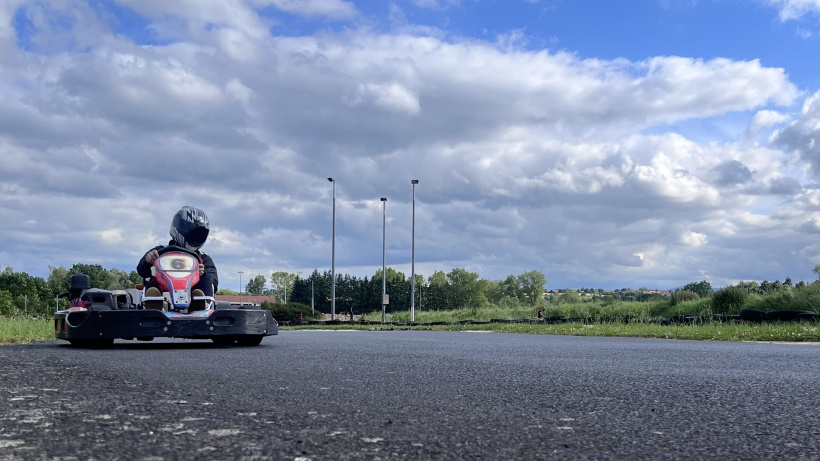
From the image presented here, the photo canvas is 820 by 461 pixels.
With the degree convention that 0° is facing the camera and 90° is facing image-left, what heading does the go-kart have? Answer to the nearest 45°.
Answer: approximately 315°

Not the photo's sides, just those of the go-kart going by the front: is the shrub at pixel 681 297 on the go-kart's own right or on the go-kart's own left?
on the go-kart's own left

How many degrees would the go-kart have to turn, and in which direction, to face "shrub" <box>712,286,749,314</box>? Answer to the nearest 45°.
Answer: approximately 90° to its left
